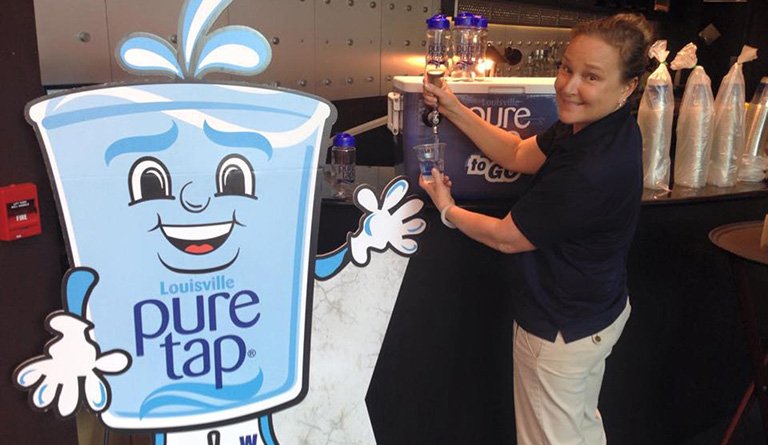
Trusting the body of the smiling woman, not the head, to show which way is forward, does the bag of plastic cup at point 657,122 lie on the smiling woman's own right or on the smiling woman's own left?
on the smiling woman's own right

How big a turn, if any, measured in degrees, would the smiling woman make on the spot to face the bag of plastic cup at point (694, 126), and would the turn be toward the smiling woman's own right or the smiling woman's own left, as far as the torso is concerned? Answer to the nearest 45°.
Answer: approximately 135° to the smiling woman's own right

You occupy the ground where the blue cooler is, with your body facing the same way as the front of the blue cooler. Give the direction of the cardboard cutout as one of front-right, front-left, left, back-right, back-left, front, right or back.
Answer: front-right

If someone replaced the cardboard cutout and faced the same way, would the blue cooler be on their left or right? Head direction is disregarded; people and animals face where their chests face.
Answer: on their left

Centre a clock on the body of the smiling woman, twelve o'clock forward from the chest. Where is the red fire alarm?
The red fire alarm is roughly at 11 o'clock from the smiling woman.

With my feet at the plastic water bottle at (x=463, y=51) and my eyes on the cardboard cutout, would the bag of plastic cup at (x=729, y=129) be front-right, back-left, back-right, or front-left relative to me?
back-left

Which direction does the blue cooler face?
toward the camera

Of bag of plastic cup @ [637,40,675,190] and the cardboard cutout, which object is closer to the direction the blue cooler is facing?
the cardboard cutout

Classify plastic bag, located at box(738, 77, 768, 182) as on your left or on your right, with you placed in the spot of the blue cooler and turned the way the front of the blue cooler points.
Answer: on your left

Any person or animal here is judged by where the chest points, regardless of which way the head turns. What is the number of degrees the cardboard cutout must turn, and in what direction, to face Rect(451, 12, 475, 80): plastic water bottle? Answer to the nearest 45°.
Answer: approximately 135° to its left

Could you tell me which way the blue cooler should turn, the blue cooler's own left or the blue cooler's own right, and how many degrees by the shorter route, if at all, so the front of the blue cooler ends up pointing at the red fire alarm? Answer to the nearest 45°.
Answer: approximately 45° to the blue cooler's own right

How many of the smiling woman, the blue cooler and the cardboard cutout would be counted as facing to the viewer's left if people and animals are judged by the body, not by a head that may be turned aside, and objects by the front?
1

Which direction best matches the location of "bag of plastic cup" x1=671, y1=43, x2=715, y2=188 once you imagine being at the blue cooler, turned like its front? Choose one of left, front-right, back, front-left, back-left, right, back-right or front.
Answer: back-left

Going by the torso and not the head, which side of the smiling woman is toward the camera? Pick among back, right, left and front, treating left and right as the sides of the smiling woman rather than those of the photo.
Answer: left

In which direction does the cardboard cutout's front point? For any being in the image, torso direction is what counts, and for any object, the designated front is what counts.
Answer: toward the camera

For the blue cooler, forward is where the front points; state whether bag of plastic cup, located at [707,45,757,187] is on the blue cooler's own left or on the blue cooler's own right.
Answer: on the blue cooler's own left
